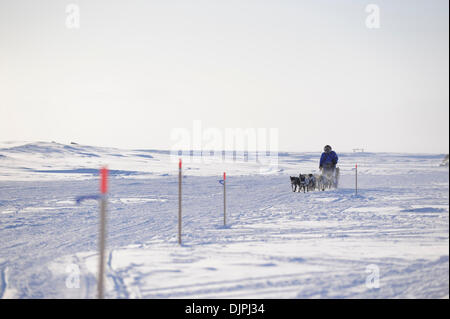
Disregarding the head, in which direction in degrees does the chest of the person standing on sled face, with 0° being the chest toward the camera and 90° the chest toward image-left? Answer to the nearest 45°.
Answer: approximately 45°

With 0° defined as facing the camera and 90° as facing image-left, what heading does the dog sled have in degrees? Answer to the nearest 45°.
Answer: approximately 45°
